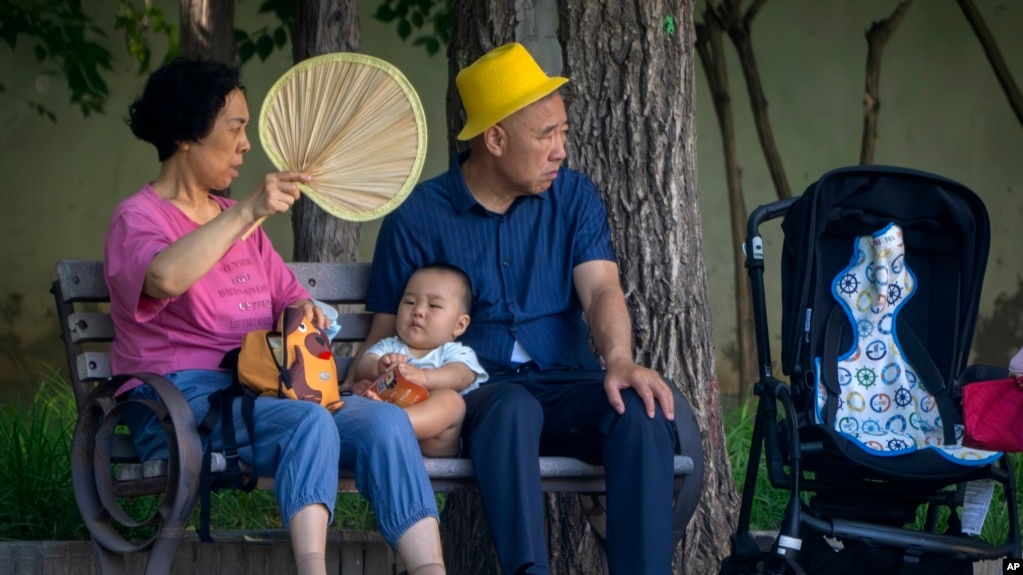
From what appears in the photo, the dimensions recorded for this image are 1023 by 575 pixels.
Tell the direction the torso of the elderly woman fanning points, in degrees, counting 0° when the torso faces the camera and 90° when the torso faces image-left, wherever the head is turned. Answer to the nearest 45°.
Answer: approximately 315°

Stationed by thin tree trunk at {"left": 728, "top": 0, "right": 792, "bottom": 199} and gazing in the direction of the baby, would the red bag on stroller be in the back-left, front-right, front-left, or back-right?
front-left

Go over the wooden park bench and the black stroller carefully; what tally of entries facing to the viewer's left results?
0

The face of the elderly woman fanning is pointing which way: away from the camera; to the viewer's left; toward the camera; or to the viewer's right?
to the viewer's right

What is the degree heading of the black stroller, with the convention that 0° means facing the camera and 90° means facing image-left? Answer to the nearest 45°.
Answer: approximately 315°

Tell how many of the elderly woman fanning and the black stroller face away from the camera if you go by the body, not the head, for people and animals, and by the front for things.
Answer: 0

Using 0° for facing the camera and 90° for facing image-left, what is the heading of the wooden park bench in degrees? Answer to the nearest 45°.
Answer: approximately 315°

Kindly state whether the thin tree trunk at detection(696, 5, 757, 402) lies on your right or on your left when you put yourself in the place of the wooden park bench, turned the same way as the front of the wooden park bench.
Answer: on your left

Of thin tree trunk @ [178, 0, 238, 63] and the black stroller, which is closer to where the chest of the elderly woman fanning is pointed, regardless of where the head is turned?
the black stroller

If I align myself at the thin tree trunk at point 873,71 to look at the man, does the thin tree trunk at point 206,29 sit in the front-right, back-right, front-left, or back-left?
front-right

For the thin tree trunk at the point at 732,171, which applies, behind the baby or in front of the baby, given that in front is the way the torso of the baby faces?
behind

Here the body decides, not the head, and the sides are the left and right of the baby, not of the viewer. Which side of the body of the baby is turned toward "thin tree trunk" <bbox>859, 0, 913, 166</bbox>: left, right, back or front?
back
